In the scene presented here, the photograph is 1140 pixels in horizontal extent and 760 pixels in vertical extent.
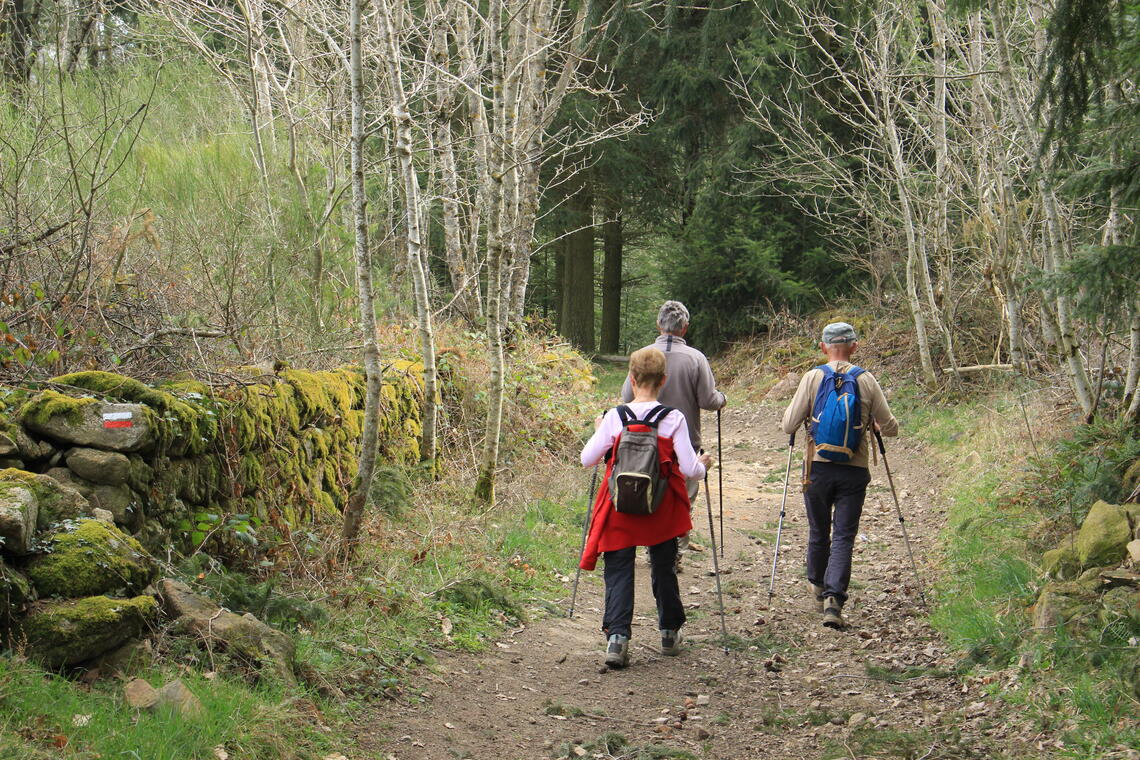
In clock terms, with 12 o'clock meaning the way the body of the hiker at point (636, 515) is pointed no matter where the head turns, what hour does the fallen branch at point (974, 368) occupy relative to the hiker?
The fallen branch is roughly at 1 o'clock from the hiker.

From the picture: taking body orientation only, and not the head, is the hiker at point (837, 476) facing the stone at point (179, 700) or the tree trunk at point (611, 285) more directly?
the tree trunk

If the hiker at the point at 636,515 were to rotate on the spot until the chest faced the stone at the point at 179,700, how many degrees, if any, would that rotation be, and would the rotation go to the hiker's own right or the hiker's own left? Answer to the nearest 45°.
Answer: approximately 135° to the hiker's own left

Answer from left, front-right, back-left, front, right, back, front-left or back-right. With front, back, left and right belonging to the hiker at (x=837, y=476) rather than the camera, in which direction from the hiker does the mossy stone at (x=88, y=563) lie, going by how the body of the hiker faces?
back-left

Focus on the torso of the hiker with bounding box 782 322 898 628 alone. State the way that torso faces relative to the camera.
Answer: away from the camera

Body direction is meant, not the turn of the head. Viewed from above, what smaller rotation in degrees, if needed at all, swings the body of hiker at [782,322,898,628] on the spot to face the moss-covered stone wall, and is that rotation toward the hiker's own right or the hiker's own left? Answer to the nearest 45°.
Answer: approximately 135° to the hiker's own left

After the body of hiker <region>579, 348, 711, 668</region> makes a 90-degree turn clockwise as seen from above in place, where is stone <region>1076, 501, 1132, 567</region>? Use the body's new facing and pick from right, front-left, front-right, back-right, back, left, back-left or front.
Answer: front

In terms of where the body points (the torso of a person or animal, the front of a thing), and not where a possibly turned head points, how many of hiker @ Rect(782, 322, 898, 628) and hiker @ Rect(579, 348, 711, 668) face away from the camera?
2

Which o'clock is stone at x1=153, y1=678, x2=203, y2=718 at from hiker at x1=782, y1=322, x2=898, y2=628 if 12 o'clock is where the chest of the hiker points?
The stone is roughly at 7 o'clock from the hiker.

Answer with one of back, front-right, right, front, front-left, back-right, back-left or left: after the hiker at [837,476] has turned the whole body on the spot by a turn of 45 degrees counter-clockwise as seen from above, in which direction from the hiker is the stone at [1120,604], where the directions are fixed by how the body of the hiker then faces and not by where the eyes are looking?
back

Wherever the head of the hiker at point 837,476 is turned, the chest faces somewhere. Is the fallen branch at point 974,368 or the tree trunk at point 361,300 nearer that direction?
the fallen branch

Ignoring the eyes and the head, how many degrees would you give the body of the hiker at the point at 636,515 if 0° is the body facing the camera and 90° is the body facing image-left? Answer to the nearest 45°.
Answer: approximately 180°
